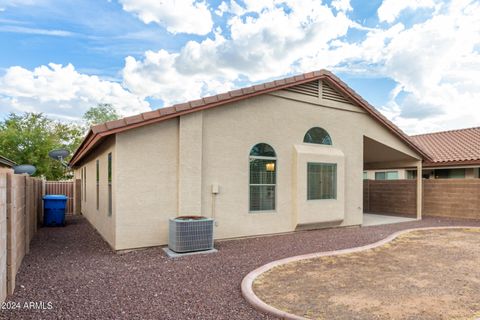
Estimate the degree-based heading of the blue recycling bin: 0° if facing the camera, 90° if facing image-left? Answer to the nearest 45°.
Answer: approximately 0°

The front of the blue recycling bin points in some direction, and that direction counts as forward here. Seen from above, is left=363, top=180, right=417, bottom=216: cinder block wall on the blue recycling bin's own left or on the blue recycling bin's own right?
on the blue recycling bin's own left

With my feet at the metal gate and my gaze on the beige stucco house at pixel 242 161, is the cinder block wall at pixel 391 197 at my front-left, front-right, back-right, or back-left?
front-left

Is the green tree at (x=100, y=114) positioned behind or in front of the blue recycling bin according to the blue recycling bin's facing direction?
behind

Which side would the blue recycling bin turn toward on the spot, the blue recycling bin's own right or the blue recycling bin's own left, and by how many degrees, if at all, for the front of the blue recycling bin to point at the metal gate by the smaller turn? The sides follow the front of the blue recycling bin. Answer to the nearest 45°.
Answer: approximately 180°

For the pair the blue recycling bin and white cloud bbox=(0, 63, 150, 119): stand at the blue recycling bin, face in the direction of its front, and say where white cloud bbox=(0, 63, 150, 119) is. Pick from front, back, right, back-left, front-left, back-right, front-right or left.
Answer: back

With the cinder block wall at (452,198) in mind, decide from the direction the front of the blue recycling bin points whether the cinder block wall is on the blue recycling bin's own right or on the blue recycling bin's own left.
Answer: on the blue recycling bin's own left

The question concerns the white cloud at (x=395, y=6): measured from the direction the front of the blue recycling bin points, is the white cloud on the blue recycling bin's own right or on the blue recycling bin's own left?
on the blue recycling bin's own left

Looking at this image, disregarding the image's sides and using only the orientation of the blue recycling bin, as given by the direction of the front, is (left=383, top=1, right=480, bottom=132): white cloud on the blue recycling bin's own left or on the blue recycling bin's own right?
on the blue recycling bin's own left
